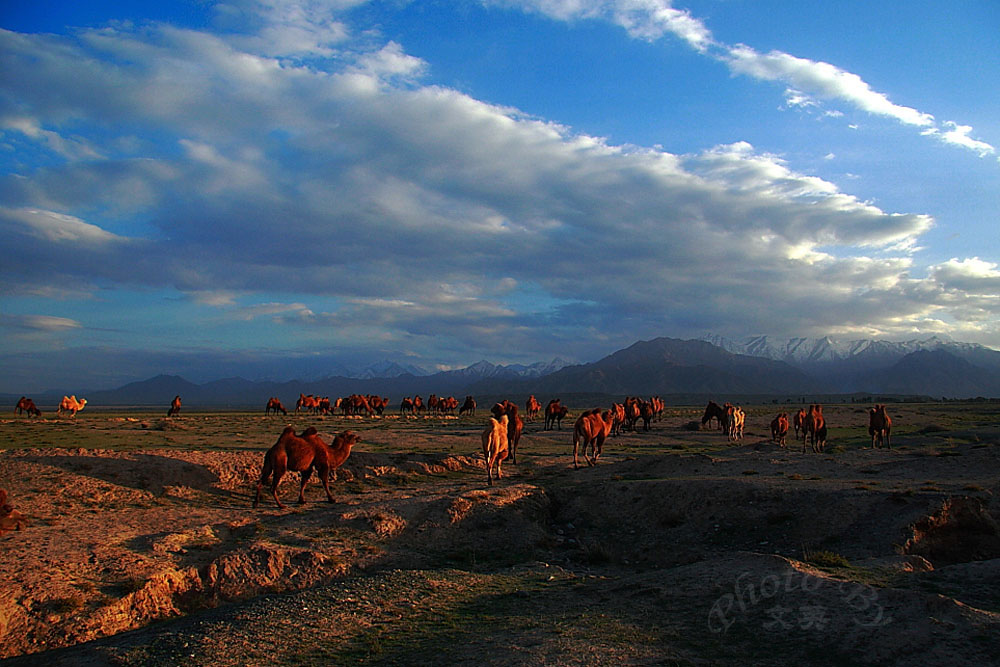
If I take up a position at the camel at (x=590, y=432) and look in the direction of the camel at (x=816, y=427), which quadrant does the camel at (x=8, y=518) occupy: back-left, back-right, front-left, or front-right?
back-right

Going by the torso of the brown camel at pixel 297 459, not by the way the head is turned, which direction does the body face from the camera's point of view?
to the viewer's right

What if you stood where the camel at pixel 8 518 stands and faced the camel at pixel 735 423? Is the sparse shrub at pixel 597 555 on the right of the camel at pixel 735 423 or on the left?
right

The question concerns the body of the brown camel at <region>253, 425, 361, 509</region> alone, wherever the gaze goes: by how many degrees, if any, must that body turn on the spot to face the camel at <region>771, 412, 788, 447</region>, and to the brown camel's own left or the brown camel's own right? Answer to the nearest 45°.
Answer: approximately 45° to the brown camel's own left

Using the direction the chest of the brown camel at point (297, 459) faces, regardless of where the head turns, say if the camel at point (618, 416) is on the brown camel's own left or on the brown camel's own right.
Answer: on the brown camel's own left
